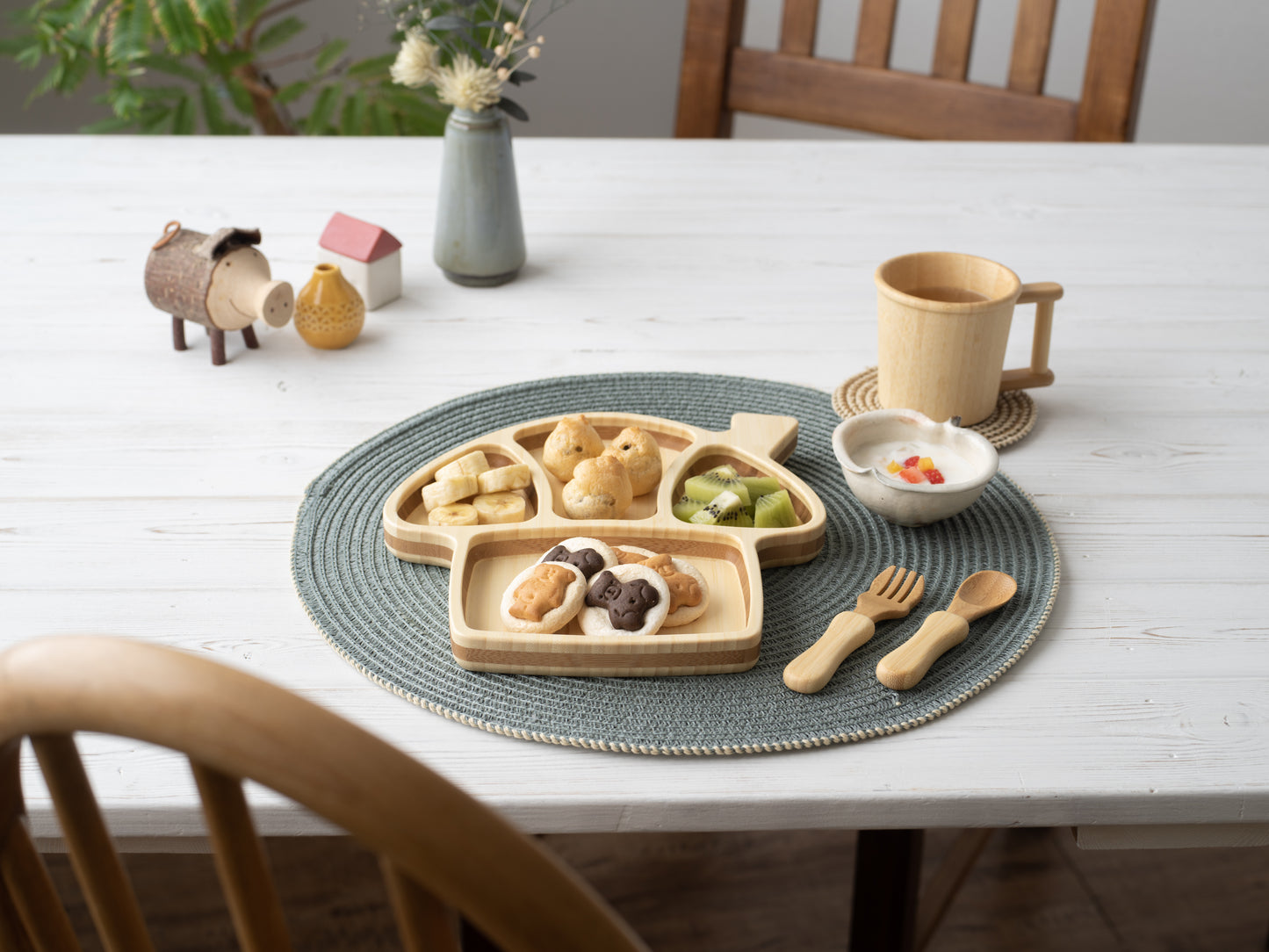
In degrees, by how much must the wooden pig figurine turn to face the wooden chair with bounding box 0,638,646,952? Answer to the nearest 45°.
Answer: approximately 45° to its right

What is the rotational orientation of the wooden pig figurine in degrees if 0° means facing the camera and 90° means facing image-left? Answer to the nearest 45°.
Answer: approximately 315°
